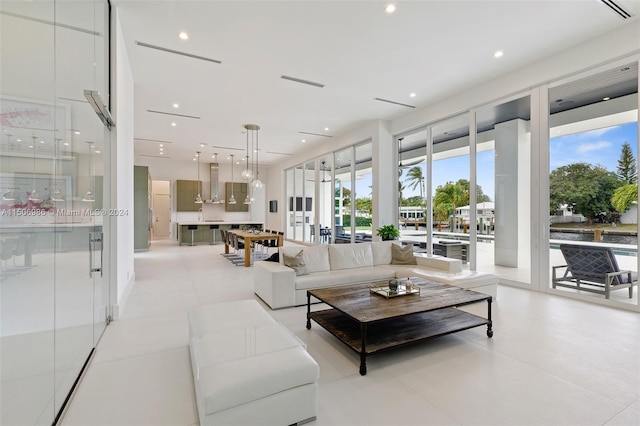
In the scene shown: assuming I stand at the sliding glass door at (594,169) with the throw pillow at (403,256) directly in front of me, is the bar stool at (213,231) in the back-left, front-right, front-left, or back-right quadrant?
front-right

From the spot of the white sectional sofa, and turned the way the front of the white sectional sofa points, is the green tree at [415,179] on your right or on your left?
on your left

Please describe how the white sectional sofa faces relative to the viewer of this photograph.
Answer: facing the viewer and to the right of the viewer

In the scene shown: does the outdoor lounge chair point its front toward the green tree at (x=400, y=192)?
no

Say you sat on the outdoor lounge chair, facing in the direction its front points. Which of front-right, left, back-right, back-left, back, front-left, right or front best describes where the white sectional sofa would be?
back

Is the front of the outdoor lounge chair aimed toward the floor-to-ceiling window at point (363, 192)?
no

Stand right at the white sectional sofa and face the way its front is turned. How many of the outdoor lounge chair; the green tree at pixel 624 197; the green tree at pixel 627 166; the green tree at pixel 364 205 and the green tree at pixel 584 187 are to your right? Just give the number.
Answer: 0

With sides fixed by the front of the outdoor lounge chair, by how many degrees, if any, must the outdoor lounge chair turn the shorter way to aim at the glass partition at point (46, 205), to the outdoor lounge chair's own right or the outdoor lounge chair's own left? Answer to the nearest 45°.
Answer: approximately 180°

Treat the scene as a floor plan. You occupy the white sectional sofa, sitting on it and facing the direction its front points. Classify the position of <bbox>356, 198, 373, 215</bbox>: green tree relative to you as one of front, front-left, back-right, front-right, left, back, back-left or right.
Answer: back-left

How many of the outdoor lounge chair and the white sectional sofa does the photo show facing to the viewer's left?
0

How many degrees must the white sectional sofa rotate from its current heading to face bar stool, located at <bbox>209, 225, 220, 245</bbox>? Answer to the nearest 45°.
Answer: approximately 180°

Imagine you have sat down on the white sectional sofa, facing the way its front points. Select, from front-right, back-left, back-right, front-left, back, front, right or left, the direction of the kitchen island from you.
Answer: back

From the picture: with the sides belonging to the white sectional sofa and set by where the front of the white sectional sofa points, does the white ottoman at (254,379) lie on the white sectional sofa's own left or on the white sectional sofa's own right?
on the white sectional sofa's own right
